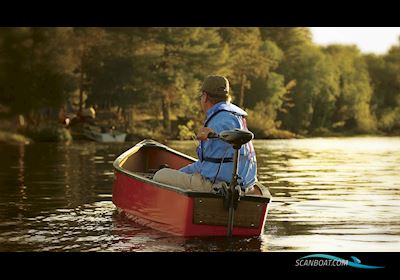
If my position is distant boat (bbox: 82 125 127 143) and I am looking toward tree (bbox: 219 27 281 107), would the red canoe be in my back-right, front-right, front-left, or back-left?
back-right

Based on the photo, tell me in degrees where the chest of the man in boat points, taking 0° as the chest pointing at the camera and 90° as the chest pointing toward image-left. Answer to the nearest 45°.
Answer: approximately 135°

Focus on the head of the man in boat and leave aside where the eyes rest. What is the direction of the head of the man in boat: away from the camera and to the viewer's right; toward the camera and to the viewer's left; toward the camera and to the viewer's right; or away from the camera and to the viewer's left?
away from the camera and to the viewer's left

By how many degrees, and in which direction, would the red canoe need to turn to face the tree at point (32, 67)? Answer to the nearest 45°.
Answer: approximately 45° to its right

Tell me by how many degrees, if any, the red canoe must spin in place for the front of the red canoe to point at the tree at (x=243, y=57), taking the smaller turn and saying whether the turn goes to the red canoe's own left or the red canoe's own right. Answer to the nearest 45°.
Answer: approximately 45° to the red canoe's own right

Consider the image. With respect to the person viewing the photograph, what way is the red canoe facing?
facing away from the viewer and to the left of the viewer

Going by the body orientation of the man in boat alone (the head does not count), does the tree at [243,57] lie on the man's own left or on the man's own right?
on the man's own right
